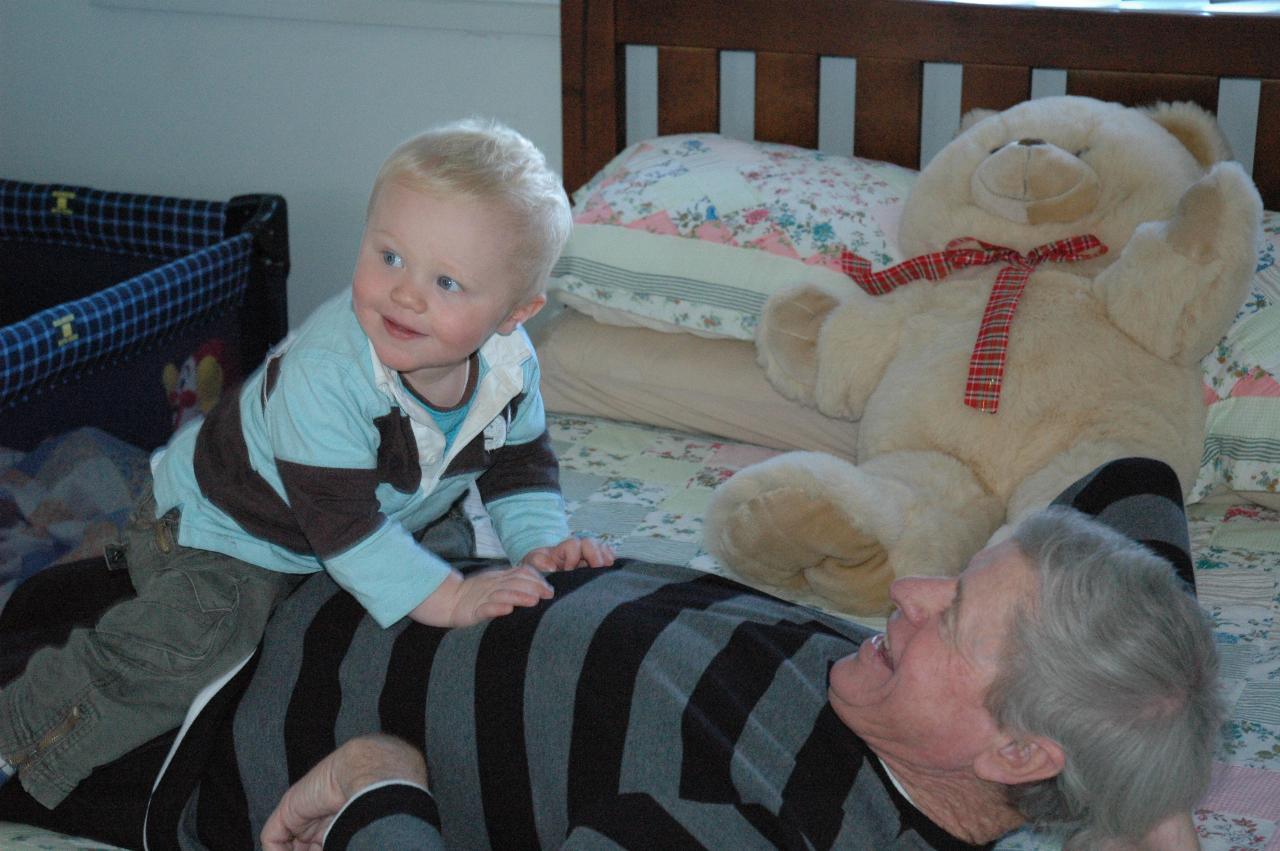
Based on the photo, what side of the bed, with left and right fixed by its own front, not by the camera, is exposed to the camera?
front

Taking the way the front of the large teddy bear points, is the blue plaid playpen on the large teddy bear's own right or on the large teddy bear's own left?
on the large teddy bear's own right

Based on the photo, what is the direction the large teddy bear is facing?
toward the camera
